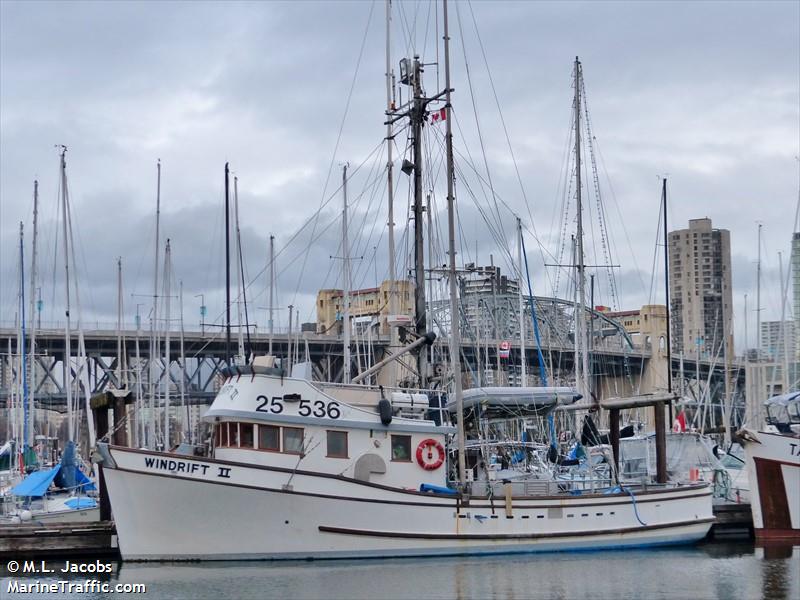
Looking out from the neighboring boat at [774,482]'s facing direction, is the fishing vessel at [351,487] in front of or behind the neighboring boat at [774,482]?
in front

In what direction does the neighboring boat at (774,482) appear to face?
to the viewer's left

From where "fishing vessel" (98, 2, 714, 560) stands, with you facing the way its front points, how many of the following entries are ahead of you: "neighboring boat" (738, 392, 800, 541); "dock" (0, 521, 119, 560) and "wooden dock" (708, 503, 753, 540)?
1

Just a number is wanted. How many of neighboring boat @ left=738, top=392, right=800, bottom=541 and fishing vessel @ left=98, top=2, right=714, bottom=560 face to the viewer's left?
2

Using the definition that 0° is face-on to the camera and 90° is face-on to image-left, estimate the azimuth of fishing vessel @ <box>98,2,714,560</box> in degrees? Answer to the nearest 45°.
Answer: approximately 90°

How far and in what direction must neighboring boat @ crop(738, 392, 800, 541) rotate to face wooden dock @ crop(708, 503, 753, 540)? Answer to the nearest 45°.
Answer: approximately 45° to its right

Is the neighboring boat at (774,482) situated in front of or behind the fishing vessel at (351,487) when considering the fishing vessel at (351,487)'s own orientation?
behind

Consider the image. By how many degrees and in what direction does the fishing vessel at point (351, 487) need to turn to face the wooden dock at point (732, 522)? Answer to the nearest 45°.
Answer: approximately 135° to its right

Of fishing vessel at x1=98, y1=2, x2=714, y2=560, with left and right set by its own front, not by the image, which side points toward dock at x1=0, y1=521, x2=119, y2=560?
front
